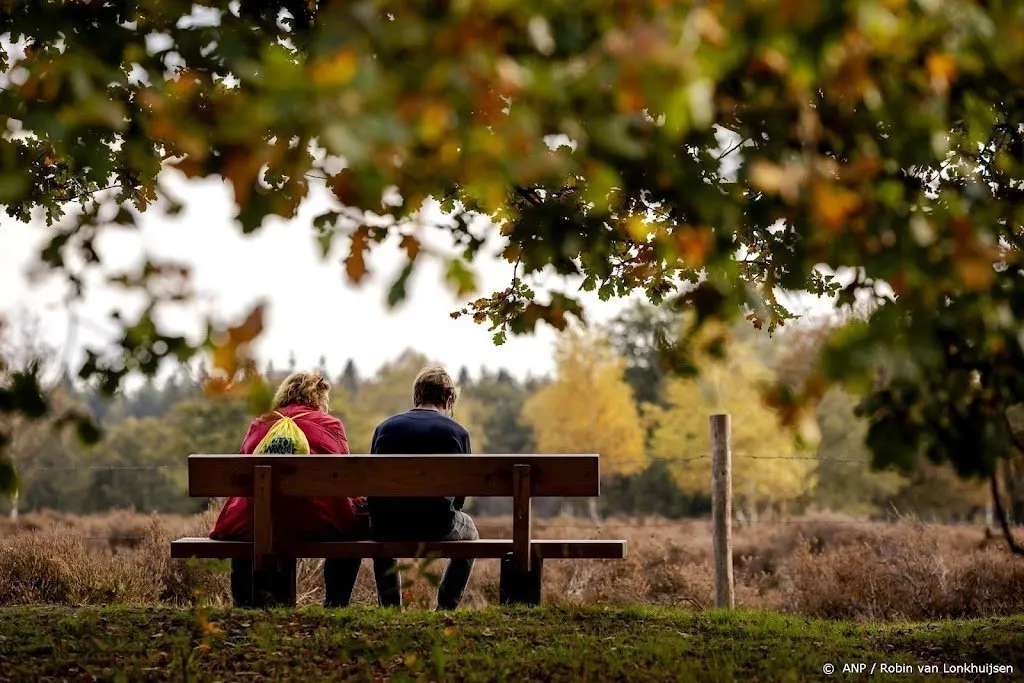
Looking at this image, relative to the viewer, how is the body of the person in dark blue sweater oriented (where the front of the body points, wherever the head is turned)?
away from the camera

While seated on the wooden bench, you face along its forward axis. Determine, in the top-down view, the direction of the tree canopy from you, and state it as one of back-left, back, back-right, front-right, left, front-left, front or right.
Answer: back

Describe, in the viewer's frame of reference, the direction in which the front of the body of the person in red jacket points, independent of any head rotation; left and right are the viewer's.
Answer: facing away from the viewer

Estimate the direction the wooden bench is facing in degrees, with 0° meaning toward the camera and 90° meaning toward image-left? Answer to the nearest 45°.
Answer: approximately 180°

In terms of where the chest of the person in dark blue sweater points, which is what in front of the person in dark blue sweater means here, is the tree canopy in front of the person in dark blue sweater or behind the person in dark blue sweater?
behind

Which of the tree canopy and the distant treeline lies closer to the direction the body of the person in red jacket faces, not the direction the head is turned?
the distant treeline
